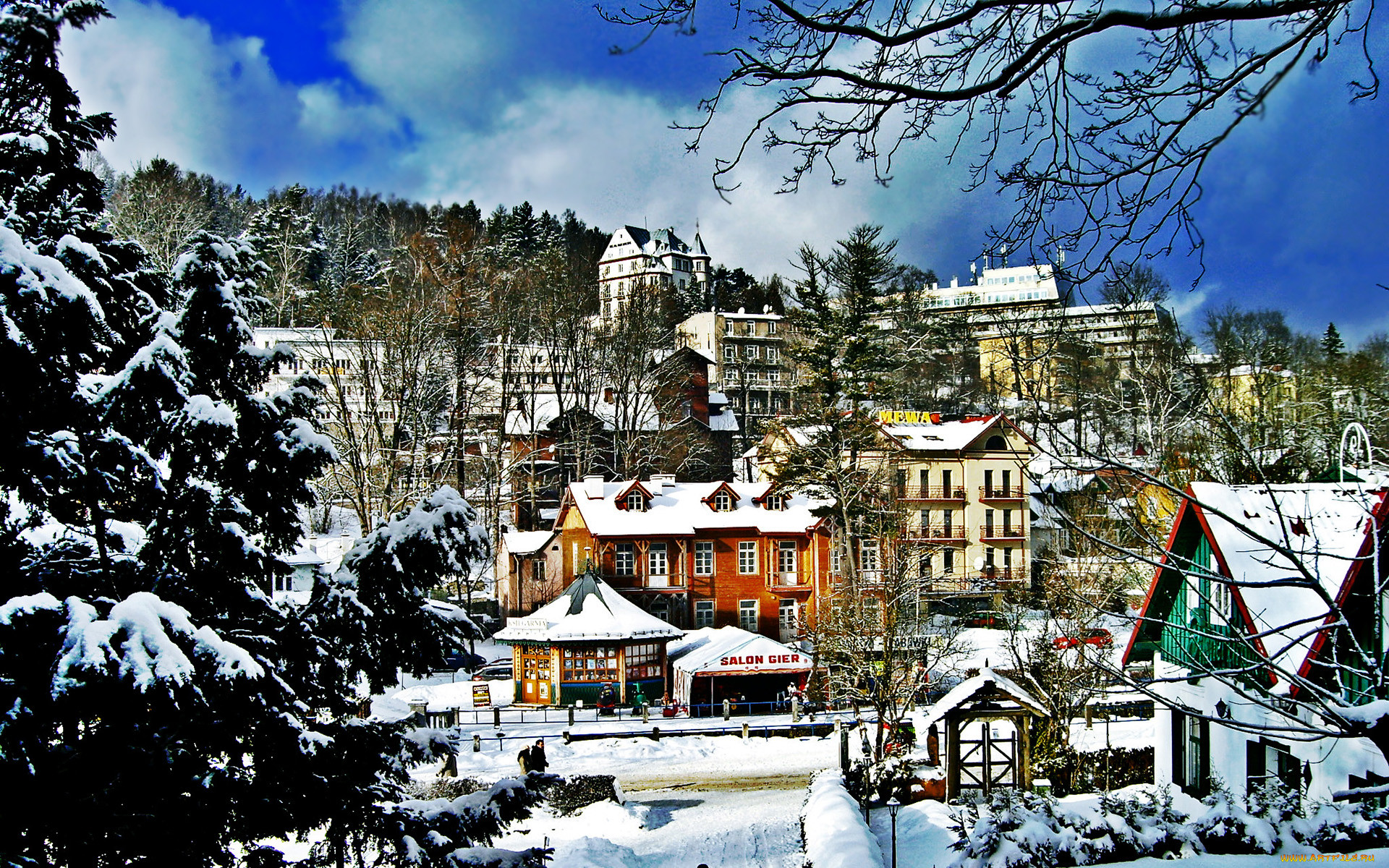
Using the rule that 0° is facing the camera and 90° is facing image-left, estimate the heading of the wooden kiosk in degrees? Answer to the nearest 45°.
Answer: approximately 45°

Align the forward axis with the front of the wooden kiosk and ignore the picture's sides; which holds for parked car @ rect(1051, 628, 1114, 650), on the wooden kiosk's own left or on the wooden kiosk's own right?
on the wooden kiosk's own left

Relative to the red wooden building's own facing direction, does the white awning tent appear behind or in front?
in front

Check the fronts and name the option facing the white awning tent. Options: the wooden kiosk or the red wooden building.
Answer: the red wooden building

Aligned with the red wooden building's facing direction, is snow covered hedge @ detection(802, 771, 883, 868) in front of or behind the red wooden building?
in front

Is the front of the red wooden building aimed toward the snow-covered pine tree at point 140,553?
yes
